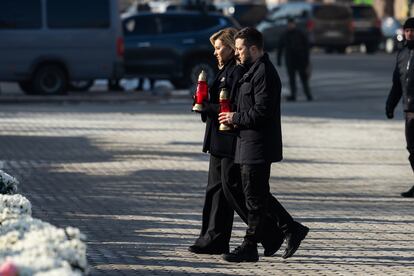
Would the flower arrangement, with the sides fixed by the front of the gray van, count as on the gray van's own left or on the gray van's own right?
on the gray van's own left

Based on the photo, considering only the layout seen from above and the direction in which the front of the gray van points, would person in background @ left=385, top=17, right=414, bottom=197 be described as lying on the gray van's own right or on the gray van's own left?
on the gray van's own left

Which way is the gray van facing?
to the viewer's left

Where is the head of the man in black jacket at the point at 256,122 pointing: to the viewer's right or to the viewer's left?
to the viewer's left

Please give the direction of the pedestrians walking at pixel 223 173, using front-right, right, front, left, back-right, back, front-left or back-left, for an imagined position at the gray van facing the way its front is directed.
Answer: left

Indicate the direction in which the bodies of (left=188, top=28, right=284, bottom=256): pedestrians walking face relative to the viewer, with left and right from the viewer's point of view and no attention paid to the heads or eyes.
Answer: facing to the left of the viewer

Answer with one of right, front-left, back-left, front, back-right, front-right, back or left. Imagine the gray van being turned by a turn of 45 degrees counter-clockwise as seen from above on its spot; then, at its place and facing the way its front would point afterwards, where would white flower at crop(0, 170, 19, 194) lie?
front-left

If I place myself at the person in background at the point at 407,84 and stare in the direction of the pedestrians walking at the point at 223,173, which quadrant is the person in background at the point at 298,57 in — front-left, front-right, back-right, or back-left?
back-right

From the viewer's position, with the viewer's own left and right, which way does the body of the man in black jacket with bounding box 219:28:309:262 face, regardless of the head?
facing to the left of the viewer
